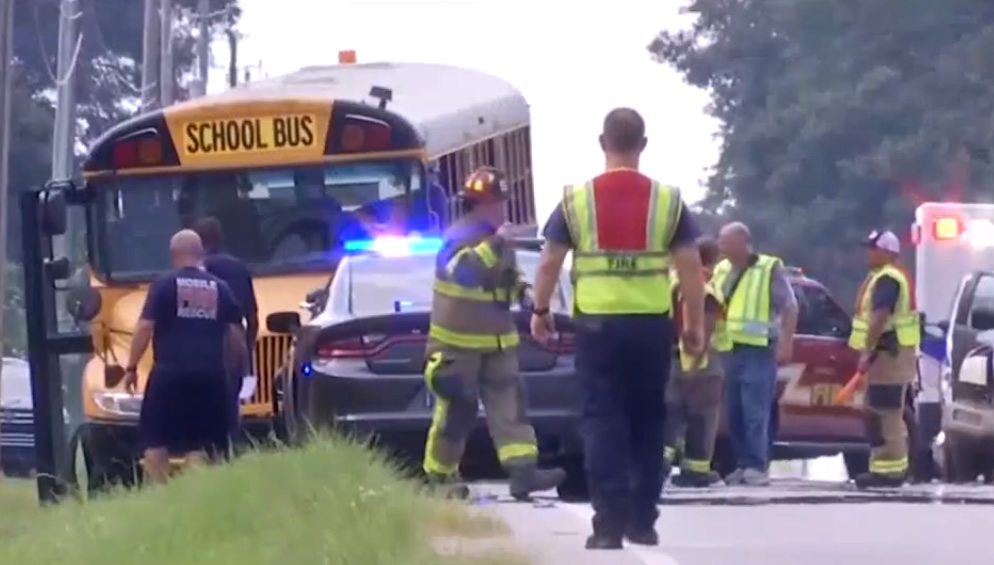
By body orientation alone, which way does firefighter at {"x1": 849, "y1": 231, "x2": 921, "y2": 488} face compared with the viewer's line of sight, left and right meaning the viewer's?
facing to the left of the viewer

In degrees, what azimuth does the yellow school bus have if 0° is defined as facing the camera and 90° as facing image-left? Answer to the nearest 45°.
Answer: approximately 45°

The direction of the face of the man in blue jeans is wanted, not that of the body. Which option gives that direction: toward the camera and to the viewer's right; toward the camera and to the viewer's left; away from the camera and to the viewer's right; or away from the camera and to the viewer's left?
toward the camera and to the viewer's left

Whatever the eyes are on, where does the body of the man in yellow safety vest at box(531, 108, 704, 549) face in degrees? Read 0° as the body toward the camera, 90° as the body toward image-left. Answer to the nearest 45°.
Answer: approximately 180°

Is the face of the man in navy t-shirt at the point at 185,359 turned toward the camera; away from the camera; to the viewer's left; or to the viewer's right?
away from the camera

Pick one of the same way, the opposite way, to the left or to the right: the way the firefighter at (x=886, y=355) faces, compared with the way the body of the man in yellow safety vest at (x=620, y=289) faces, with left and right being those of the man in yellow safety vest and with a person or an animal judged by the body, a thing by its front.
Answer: to the left

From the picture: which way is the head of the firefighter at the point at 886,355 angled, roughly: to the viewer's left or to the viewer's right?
to the viewer's left

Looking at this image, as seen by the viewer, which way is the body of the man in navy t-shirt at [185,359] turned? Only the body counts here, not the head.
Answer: away from the camera
